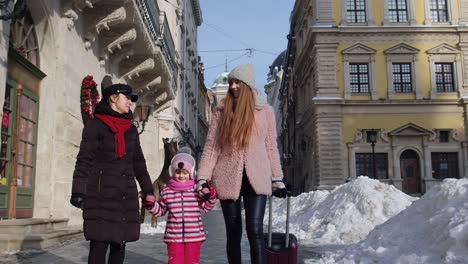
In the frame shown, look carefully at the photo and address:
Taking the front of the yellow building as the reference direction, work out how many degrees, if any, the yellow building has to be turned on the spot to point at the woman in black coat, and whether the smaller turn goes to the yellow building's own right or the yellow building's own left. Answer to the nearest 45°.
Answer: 0° — it already faces them

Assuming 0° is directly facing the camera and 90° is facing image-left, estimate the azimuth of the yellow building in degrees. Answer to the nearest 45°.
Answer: approximately 0°

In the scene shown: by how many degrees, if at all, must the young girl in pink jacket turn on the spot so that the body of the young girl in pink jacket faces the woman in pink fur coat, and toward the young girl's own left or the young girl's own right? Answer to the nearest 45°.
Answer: approximately 45° to the young girl's own left

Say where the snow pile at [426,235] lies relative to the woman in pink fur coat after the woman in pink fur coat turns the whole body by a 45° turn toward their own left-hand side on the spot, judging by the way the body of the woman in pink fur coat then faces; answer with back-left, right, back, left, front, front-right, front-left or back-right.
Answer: left

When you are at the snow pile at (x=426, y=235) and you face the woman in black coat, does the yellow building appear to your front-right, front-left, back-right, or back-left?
back-right

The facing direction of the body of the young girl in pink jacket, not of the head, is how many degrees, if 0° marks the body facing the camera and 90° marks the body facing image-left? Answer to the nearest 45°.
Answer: approximately 0°

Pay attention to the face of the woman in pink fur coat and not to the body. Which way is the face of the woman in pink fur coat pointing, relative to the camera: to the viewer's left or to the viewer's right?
to the viewer's left

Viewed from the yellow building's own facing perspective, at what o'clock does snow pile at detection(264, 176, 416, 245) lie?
The snow pile is roughly at 12 o'clock from the yellow building.

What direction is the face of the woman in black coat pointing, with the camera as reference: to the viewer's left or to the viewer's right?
to the viewer's right

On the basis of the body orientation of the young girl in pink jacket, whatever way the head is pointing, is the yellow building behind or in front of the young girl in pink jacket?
behind
